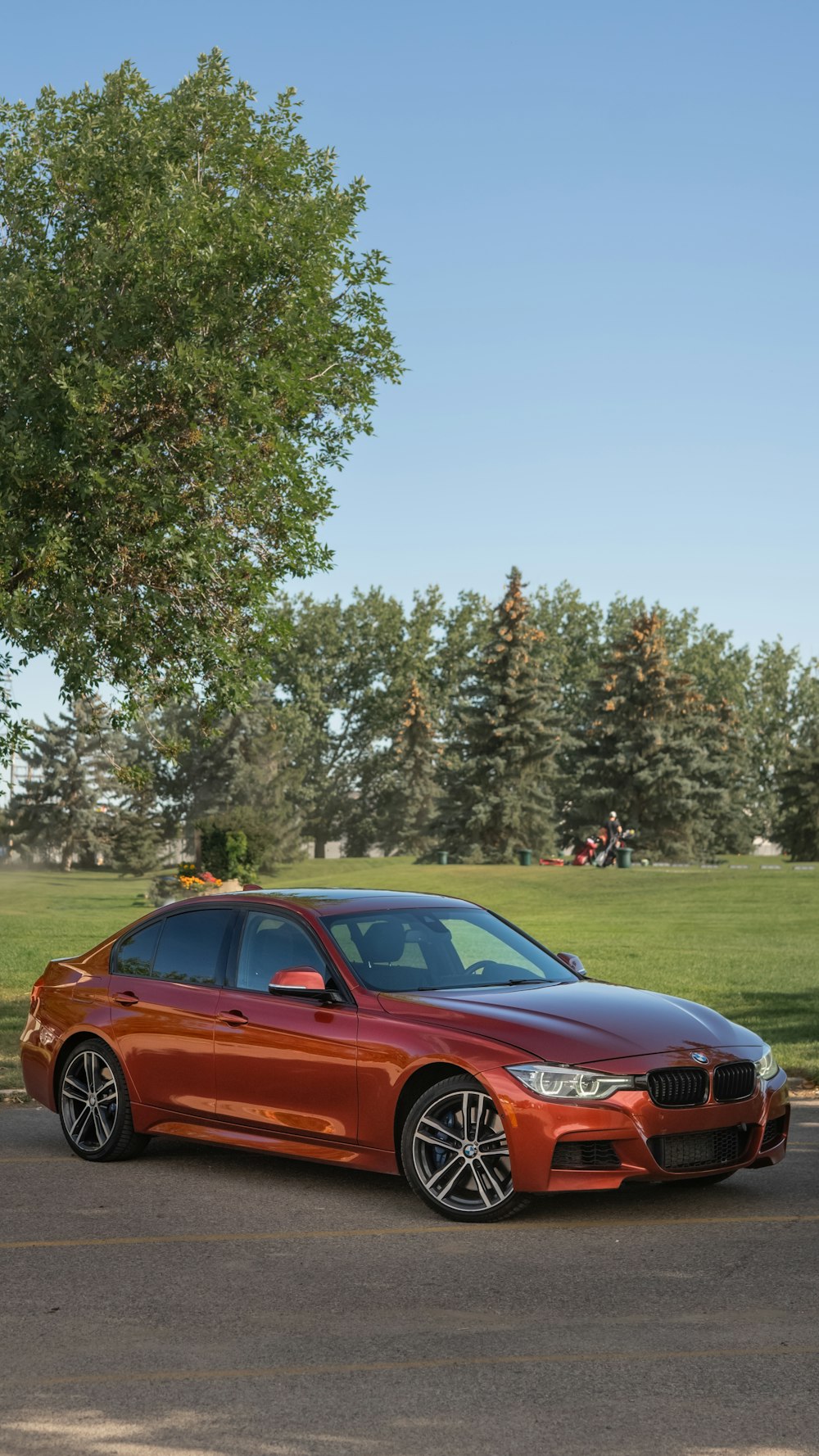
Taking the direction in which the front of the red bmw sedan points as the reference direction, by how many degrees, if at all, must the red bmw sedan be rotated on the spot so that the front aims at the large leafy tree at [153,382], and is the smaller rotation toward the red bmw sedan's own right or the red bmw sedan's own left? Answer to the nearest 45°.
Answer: approximately 135° to the red bmw sedan's own left

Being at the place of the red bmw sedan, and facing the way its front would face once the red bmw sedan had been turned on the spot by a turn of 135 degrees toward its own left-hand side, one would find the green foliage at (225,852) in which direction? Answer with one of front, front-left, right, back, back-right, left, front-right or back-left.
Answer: front
